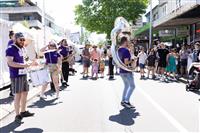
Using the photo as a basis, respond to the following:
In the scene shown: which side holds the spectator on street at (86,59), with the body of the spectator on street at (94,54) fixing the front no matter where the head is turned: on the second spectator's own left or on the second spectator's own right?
on the second spectator's own right

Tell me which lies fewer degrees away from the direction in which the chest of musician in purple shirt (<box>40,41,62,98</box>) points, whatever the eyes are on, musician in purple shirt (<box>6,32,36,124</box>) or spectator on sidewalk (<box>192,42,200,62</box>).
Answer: the musician in purple shirt

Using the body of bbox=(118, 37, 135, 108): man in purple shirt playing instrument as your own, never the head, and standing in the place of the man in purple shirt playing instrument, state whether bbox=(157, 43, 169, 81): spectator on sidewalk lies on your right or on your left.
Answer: on your left

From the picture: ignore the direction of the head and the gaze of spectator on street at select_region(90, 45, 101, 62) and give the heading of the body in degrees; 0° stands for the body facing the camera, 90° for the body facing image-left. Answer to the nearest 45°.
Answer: approximately 0°

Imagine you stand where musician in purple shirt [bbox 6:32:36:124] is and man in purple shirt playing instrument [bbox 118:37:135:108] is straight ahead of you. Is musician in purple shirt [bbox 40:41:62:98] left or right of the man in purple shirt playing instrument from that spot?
left
